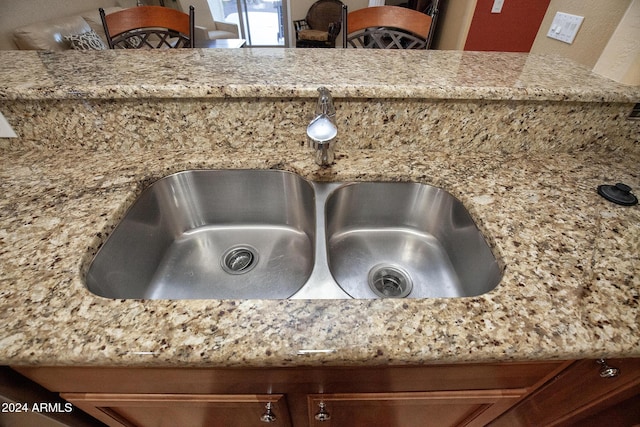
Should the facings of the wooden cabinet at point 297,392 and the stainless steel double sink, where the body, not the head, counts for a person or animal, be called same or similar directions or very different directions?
same or similar directions

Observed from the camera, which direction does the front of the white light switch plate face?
facing the viewer

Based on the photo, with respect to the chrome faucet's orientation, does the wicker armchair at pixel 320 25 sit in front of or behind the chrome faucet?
behind

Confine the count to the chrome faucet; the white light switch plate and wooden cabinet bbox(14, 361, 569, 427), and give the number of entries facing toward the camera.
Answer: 3

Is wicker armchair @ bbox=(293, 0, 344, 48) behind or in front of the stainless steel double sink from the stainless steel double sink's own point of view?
behind

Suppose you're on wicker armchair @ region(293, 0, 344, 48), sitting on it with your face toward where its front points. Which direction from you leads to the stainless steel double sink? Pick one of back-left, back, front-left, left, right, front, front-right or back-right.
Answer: front-left

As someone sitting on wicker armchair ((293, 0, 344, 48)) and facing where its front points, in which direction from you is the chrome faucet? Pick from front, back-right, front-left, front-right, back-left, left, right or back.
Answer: front-left

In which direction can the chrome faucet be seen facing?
toward the camera

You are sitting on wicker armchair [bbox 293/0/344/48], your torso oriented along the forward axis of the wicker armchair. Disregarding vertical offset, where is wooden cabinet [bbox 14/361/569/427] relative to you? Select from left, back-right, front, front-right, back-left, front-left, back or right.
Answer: front-left

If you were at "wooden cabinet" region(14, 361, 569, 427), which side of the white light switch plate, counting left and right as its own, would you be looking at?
front

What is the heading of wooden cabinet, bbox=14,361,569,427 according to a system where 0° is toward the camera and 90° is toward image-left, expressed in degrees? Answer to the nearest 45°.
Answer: approximately 0°
